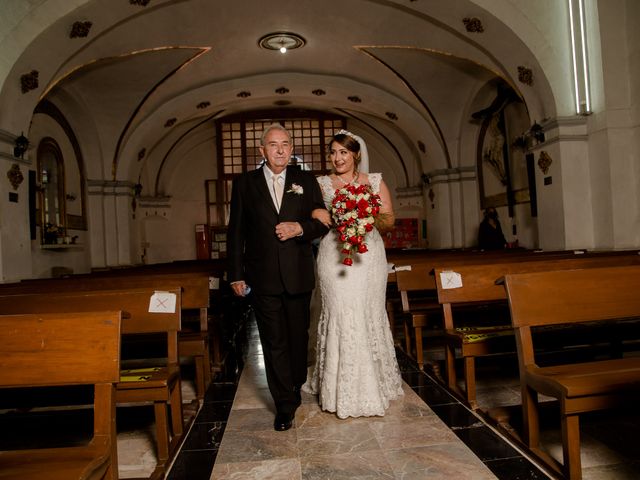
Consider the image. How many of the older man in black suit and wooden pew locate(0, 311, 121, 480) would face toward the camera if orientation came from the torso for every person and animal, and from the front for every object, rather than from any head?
2

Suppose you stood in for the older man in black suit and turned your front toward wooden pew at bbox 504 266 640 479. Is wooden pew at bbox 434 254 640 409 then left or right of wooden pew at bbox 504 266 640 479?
left

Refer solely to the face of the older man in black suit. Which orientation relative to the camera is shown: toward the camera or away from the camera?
toward the camera

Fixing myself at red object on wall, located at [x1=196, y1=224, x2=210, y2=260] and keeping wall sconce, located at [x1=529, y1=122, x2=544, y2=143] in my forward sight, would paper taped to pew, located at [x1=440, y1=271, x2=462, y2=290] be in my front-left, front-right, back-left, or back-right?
front-right

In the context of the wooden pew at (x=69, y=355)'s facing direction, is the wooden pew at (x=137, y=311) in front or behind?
behind

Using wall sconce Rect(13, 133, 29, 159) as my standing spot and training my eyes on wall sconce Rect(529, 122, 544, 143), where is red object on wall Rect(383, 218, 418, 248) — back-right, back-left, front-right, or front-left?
front-left

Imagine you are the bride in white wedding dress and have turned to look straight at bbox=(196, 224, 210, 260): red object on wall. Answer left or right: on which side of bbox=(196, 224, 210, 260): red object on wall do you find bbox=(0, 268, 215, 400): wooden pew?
left

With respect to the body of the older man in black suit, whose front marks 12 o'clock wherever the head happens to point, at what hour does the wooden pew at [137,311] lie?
The wooden pew is roughly at 3 o'clock from the older man in black suit.

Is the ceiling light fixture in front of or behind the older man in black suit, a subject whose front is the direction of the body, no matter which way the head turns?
behind

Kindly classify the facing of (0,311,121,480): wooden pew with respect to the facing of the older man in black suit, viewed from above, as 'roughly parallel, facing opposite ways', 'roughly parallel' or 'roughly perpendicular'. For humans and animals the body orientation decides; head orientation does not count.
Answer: roughly parallel

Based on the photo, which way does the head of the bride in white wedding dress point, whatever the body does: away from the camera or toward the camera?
toward the camera

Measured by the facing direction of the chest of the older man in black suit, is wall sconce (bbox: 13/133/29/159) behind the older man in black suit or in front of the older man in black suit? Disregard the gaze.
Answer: behind

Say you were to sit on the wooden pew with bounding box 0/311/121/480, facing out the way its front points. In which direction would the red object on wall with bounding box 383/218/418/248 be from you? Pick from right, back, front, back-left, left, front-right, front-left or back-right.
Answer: back-left

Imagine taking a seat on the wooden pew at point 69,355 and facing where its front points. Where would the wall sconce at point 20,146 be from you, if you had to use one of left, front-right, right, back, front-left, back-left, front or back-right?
back

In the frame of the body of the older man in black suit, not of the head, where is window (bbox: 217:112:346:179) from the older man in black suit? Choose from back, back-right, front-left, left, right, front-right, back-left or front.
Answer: back

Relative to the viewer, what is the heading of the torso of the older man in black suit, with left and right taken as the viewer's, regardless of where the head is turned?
facing the viewer

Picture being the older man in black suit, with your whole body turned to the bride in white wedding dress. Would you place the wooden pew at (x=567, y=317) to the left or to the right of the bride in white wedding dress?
right

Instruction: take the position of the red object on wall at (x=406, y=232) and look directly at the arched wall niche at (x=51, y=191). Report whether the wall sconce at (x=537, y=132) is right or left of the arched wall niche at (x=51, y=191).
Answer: left
